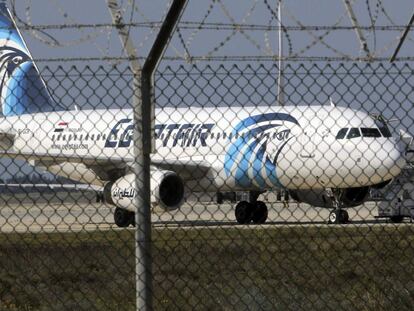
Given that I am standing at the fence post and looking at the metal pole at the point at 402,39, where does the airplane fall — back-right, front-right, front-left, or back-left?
front-left

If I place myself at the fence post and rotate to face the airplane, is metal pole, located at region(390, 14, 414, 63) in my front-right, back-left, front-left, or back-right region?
front-right

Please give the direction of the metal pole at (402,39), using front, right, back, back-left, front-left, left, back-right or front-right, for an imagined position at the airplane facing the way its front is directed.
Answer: front-right

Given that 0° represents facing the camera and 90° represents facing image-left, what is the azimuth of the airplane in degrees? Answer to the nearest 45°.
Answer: approximately 315°
